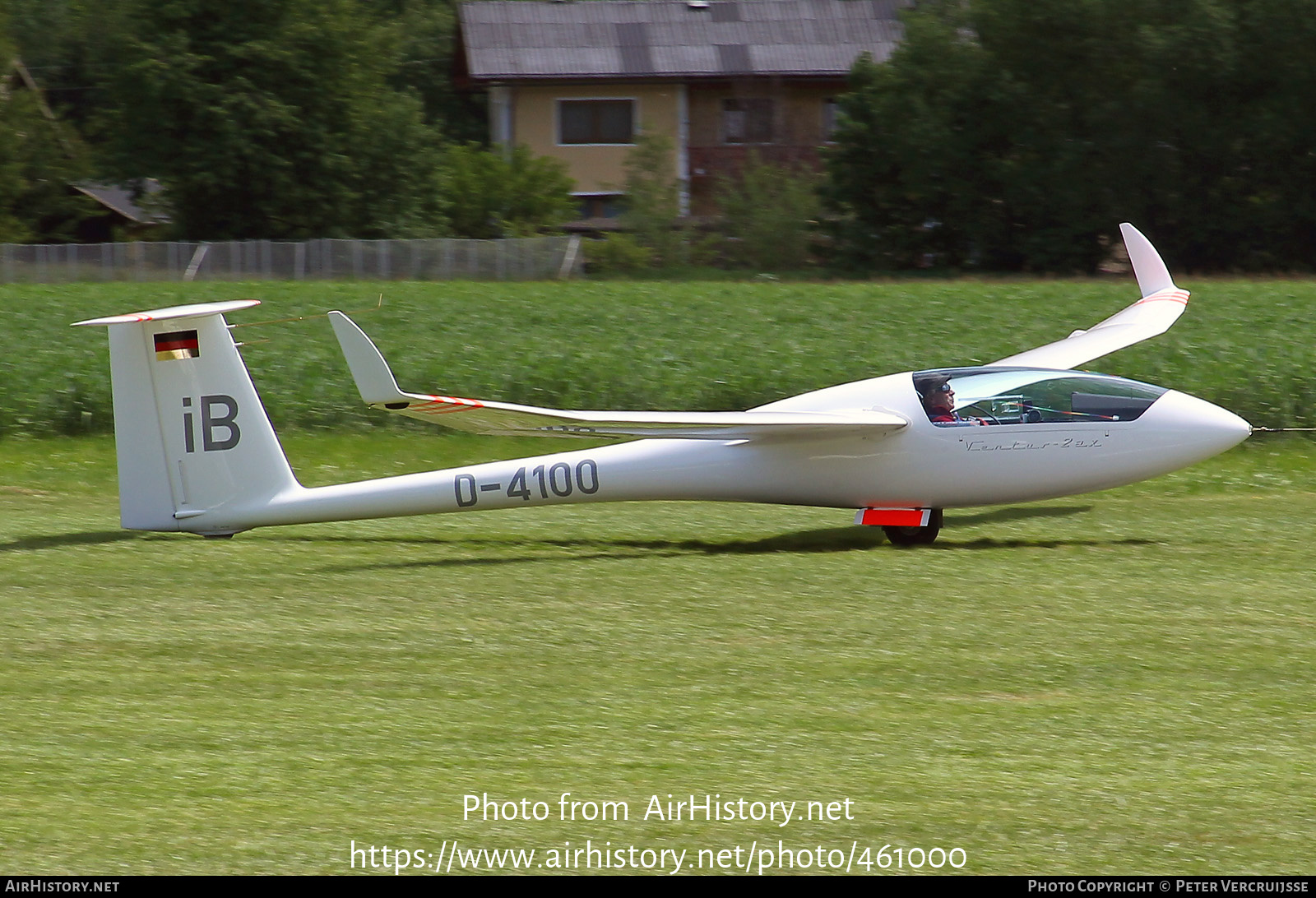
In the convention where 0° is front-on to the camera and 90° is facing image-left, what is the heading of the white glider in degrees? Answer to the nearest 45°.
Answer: approximately 270°

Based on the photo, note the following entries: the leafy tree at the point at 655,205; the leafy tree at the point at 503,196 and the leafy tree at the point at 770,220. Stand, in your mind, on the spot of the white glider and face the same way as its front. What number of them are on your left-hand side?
3

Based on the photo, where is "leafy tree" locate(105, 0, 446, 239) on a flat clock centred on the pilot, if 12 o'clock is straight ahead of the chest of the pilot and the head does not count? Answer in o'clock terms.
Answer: The leafy tree is roughly at 8 o'clock from the pilot.

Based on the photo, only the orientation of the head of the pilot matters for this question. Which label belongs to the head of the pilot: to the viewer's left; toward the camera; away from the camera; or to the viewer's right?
to the viewer's right

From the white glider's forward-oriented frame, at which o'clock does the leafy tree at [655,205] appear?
The leafy tree is roughly at 9 o'clock from the white glider.

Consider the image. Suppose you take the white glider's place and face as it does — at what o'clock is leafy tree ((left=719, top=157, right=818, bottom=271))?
The leafy tree is roughly at 9 o'clock from the white glider.

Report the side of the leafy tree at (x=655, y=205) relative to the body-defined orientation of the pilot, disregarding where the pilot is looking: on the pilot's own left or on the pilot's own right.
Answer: on the pilot's own left

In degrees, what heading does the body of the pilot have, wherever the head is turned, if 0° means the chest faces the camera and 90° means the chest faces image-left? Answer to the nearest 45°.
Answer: approximately 270°

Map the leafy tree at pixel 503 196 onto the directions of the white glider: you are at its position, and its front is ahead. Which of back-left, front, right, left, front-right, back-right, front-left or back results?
left
